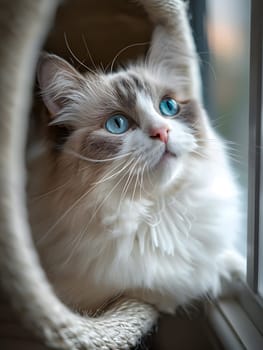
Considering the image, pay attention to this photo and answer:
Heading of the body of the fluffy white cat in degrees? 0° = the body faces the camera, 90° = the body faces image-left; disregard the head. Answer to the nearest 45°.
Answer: approximately 315°
